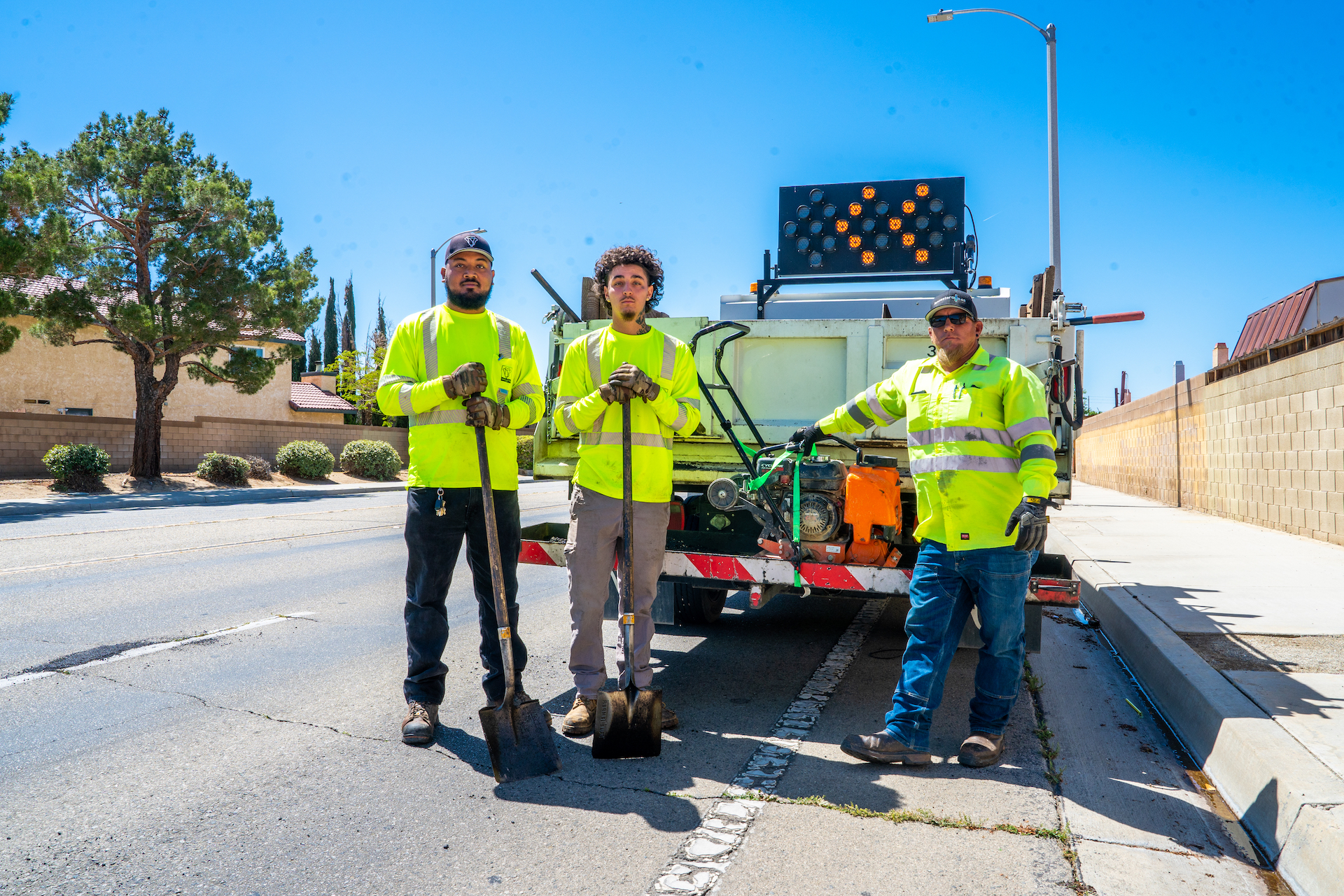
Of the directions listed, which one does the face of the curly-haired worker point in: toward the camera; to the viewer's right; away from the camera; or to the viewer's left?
toward the camera

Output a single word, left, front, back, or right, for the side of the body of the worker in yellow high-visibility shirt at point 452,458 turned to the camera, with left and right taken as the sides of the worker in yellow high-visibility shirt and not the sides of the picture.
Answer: front

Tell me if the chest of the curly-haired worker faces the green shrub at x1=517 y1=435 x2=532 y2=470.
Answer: no

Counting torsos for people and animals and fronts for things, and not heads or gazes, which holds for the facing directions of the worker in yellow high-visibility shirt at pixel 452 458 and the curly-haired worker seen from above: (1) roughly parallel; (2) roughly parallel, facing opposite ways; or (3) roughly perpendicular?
roughly parallel

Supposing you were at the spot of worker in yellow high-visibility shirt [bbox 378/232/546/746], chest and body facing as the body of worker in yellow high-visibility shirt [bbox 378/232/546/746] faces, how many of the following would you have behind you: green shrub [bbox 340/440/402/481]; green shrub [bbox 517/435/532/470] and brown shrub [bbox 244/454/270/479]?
3

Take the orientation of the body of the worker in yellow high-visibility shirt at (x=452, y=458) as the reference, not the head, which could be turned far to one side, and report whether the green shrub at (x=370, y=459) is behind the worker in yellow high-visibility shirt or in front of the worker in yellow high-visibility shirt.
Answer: behind

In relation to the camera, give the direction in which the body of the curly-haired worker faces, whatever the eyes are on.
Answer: toward the camera

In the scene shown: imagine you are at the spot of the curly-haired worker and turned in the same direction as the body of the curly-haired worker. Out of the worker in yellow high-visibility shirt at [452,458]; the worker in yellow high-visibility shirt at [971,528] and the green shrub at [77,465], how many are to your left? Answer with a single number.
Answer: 1

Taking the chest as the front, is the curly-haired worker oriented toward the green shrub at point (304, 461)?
no

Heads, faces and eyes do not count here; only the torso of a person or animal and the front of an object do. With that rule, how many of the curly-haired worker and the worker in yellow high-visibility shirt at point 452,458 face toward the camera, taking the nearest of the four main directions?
2

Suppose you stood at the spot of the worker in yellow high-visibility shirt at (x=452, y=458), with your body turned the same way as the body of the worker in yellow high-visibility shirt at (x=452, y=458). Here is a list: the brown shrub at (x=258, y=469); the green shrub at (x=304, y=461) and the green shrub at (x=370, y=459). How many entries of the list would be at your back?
3

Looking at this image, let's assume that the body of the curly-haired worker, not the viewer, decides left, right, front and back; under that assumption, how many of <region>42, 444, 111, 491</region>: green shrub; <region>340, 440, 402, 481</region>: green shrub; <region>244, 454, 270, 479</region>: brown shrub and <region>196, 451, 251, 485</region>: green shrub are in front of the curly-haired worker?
0

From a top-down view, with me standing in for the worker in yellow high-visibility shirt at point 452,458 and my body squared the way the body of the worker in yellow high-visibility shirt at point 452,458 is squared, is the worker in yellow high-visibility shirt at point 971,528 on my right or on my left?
on my left

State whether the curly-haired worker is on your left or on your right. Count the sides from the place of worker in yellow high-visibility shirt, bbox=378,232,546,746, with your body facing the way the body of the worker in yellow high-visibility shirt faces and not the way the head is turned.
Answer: on your left

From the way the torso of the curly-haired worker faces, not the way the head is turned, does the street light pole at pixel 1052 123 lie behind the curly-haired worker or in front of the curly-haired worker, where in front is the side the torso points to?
behind

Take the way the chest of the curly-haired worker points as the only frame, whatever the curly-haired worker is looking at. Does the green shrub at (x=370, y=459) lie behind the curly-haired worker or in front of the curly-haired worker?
behind

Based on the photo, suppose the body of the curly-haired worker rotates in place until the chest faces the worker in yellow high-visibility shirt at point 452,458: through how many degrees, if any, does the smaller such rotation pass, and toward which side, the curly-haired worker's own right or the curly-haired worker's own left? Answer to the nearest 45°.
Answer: approximately 90° to the curly-haired worker's own right

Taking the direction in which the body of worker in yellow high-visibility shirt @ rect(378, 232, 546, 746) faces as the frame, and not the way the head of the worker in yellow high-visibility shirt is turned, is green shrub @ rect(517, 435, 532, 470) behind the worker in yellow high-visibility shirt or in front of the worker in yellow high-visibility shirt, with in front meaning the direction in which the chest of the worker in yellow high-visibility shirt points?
behind
